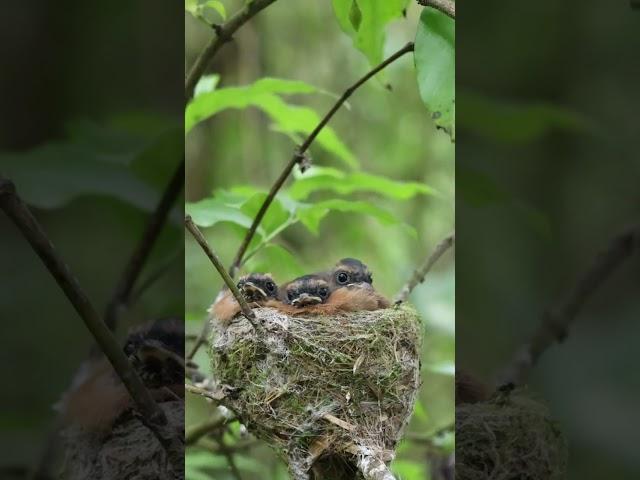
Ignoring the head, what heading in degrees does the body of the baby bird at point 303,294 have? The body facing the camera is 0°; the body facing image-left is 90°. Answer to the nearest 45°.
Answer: approximately 0°

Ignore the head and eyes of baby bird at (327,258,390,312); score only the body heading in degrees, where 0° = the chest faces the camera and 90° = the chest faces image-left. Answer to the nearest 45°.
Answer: approximately 315°
